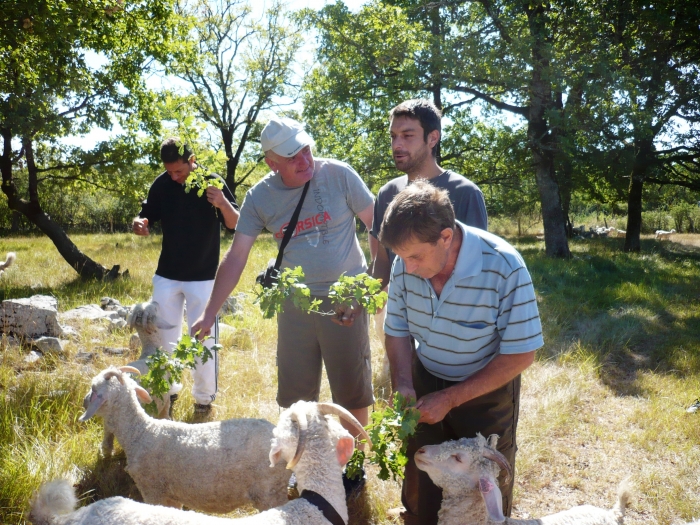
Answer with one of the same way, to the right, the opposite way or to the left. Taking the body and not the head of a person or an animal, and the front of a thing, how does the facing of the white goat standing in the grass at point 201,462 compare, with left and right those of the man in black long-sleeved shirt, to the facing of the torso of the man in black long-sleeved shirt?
to the right

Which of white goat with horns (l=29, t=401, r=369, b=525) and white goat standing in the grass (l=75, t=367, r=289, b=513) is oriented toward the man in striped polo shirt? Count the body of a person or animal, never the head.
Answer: the white goat with horns

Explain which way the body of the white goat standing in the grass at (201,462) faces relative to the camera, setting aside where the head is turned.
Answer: to the viewer's left

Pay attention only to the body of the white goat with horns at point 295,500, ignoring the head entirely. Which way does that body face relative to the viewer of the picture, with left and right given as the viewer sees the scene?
facing to the right of the viewer

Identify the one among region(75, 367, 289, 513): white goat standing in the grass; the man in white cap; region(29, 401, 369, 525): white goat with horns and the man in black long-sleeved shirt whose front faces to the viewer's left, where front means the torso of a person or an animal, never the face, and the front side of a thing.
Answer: the white goat standing in the grass

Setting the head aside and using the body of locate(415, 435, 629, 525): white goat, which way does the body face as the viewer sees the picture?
to the viewer's left

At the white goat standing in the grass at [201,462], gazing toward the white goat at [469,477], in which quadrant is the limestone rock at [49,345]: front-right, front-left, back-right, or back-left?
back-left

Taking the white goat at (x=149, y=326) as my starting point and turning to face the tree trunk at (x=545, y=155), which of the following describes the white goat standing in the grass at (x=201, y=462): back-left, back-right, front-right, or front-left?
back-right

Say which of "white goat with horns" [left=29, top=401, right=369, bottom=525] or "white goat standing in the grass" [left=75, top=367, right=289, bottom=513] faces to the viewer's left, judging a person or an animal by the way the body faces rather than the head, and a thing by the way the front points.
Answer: the white goat standing in the grass

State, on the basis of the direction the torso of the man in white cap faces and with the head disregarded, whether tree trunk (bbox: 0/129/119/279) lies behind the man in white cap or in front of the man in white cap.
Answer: behind
